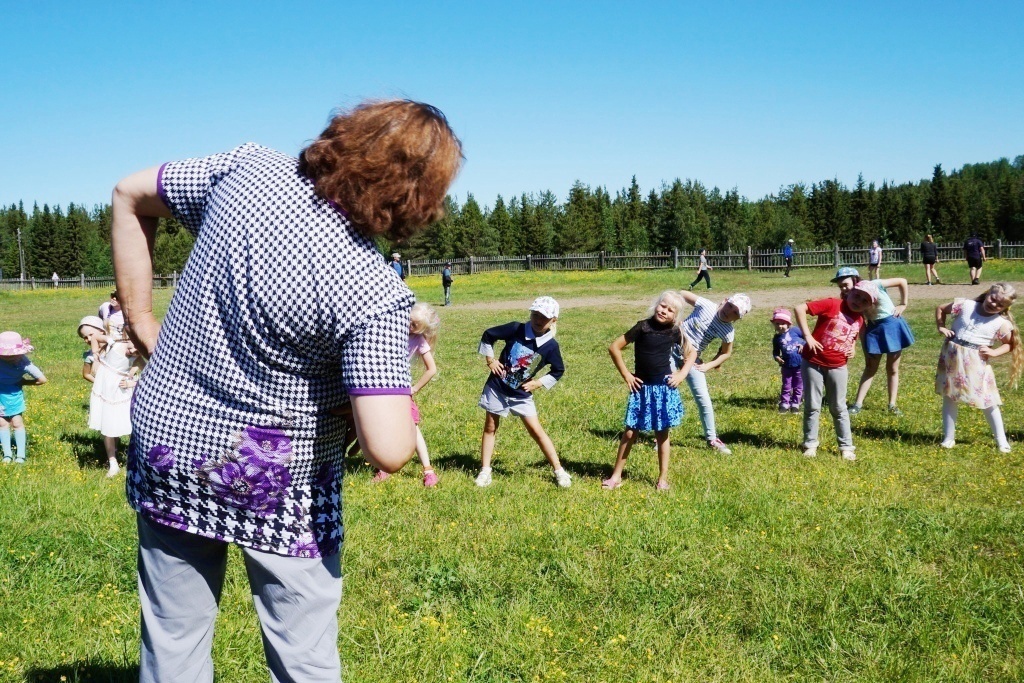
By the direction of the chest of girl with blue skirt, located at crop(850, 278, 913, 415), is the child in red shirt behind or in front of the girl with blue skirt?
in front

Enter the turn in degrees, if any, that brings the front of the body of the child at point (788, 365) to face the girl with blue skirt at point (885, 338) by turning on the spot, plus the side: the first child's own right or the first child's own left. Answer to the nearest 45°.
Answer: approximately 90° to the first child's own left

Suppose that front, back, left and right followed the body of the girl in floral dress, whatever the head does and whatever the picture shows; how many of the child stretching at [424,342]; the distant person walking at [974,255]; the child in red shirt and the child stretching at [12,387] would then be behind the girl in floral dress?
1

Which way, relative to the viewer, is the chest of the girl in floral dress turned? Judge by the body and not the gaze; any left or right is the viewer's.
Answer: facing the viewer

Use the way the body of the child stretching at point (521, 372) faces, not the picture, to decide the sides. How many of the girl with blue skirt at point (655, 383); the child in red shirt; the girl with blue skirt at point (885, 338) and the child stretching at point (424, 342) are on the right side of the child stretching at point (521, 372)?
1

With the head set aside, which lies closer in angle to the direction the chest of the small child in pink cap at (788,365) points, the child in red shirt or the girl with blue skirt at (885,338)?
the child in red shirt

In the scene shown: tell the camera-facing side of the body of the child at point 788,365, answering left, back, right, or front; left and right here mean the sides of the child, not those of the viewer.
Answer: front

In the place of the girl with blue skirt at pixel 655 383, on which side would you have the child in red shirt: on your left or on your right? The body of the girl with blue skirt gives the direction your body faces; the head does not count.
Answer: on your left

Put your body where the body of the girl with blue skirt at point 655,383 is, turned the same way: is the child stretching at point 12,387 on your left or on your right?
on your right
